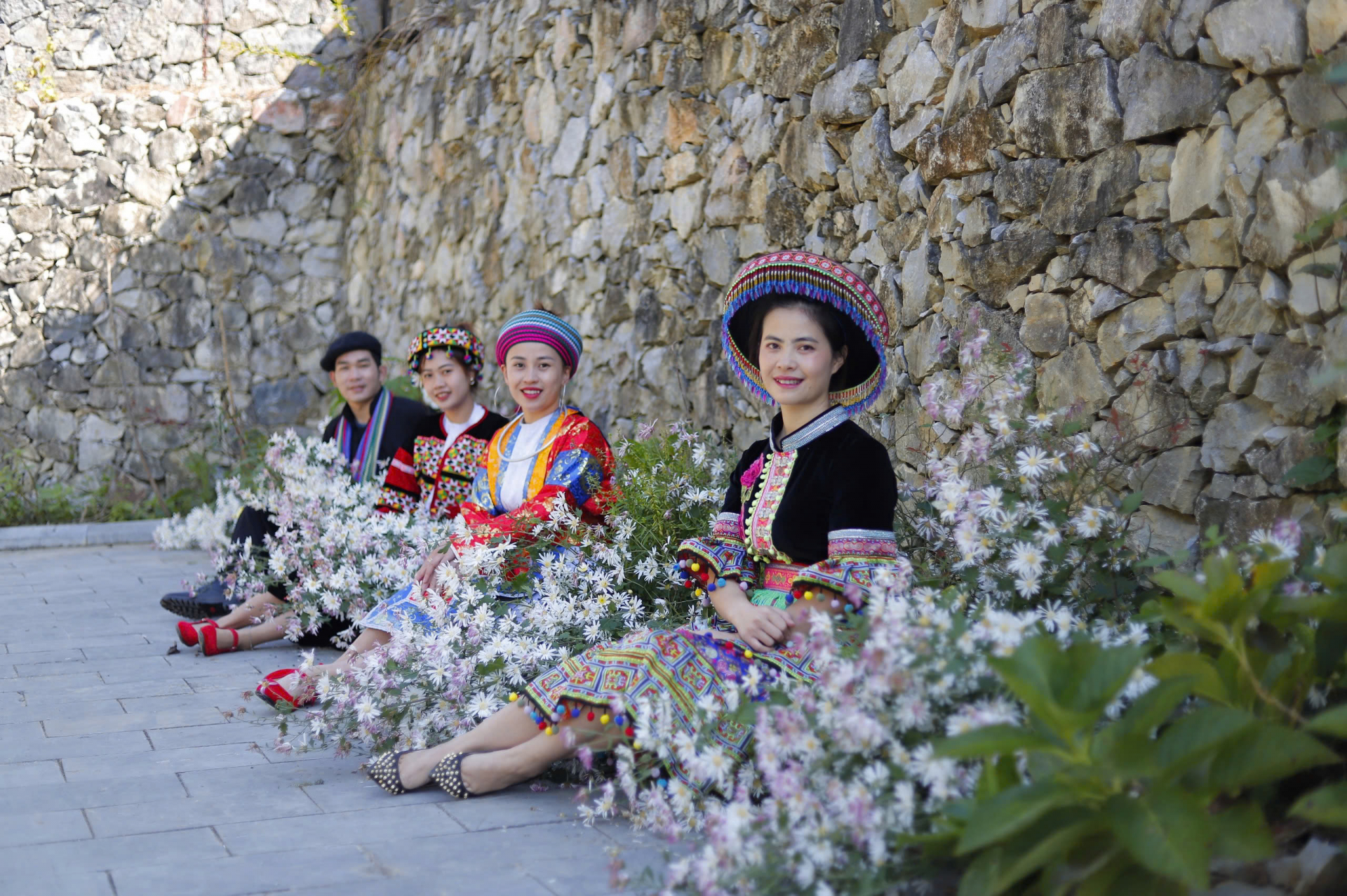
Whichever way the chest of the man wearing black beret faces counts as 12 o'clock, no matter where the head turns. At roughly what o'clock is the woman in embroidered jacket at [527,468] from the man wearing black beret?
The woman in embroidered jacket is roughly at 10 o'clock from the man wearing black beret.

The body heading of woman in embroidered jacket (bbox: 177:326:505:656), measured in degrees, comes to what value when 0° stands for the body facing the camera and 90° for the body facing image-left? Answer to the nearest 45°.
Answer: approximately 45°

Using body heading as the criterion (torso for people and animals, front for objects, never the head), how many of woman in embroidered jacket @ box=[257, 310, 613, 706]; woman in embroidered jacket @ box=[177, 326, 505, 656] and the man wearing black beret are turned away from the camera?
0

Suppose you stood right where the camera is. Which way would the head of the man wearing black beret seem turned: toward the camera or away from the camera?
toward the camera

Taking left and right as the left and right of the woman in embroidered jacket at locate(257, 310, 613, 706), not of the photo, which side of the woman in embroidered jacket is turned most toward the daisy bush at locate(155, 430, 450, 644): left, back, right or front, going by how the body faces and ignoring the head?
right

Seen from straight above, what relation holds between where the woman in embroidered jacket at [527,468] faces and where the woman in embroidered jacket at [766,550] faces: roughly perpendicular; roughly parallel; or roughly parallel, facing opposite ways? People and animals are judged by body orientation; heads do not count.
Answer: roughly parallel

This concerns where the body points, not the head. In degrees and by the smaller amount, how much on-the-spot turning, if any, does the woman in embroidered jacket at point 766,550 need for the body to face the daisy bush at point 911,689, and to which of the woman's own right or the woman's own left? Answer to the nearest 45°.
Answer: approximately 45° to the woman's own left

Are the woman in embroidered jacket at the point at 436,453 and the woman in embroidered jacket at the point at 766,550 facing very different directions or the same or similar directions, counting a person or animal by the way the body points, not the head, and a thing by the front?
same or similar directions

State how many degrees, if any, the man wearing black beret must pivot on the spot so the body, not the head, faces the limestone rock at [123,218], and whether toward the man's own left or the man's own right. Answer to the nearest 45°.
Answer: approximately 135° to the man's own right

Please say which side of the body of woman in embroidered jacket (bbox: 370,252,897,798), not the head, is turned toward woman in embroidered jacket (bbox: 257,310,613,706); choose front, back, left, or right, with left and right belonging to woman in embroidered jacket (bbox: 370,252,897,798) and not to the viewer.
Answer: right

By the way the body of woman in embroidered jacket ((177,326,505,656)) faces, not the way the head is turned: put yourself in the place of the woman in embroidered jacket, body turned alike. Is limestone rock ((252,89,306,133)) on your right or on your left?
on your right

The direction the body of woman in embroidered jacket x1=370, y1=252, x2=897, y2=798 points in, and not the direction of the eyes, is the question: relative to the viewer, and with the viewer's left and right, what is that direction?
facing the viewer and to the left of the viewer

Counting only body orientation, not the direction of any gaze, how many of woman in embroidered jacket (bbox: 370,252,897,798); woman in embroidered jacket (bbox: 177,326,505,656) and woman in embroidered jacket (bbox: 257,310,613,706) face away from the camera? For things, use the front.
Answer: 0

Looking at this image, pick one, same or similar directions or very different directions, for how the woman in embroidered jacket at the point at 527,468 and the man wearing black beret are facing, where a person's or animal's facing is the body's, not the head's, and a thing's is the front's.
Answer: same or similar directions
